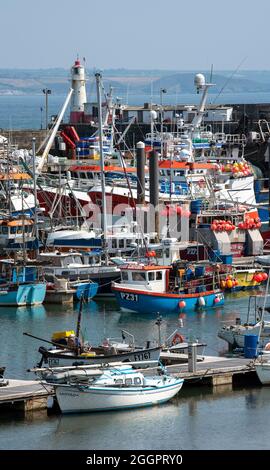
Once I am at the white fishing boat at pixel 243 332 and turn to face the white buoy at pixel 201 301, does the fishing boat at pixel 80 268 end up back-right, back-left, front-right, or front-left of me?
front-left

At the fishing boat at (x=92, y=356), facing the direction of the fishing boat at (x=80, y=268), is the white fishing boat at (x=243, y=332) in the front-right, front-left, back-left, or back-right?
front-right

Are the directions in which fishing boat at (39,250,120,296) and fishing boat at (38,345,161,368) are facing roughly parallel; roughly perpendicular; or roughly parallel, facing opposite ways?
roughly parallel

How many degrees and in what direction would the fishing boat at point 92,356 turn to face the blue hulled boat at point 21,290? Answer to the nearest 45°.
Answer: approximately 90° to its left

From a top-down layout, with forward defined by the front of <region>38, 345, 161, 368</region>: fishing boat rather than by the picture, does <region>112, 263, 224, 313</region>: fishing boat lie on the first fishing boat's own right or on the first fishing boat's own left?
on the first fishing boat's own left

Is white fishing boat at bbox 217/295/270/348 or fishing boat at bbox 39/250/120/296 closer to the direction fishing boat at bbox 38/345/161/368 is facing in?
the white fishing boat
